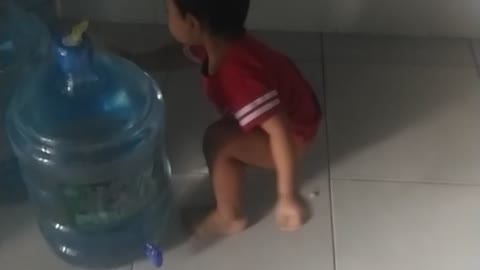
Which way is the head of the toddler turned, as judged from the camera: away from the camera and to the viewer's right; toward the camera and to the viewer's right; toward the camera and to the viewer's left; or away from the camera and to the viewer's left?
away from the camera and to the viewer's left

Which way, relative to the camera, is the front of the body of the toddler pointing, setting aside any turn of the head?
to the viewer's left
